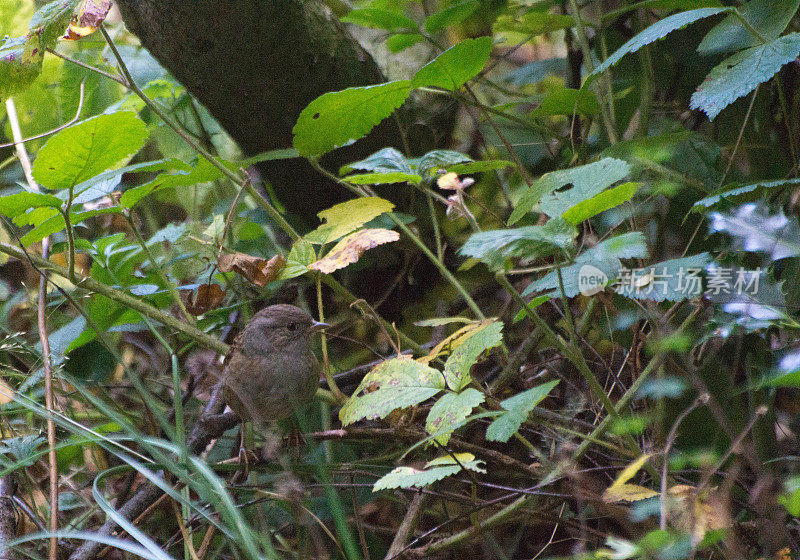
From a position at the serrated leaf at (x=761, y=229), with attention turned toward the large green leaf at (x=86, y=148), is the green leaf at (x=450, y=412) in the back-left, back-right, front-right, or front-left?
front-left

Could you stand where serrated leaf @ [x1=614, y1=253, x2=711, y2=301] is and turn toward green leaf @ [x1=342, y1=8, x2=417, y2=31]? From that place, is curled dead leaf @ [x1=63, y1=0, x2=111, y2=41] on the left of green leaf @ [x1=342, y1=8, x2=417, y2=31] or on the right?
left

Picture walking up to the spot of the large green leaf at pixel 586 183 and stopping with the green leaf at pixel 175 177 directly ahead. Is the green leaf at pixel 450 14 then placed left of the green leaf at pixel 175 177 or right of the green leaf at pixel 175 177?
right

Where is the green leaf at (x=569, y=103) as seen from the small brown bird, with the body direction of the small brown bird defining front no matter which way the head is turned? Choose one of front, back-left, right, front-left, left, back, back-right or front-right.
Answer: front-left

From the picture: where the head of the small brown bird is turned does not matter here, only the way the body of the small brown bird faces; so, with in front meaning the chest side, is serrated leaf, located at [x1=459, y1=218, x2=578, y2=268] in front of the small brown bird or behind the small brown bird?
in front

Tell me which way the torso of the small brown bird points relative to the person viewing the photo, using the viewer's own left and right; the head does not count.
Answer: facing the viewer and to the right of the viewer

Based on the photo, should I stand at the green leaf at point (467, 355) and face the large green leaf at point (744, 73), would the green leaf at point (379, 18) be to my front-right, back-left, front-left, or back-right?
front-left
